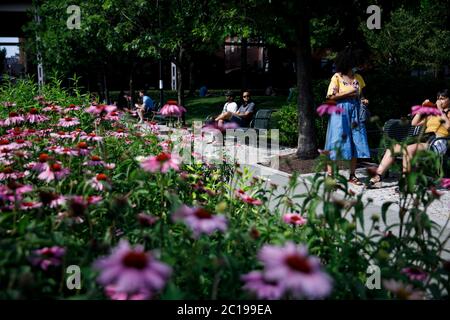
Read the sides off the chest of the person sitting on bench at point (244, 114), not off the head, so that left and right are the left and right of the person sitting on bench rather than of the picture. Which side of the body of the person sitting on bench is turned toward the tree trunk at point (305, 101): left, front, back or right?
left

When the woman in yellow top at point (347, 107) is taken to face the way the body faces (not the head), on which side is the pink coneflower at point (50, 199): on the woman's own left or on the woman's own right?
on the woman's own right

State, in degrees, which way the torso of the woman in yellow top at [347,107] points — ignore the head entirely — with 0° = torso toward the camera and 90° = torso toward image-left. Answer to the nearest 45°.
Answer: approximately 315°

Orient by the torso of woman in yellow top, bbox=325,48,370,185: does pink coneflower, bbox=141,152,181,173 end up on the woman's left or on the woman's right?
on the woman's right

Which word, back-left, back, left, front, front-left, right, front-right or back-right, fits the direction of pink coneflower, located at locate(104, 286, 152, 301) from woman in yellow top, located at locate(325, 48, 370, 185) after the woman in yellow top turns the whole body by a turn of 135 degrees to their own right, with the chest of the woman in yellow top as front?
left

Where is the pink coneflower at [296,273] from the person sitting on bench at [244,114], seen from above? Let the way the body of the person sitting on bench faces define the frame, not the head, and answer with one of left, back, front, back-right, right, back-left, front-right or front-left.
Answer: front-left

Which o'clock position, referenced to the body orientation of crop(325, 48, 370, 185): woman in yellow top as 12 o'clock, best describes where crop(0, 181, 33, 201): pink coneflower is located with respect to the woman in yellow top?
The pink coneflower is roughly at 2 o'clock from the woman in yellow top.

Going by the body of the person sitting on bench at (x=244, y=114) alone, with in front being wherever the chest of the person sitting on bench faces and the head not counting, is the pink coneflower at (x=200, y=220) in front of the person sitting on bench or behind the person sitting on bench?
in front

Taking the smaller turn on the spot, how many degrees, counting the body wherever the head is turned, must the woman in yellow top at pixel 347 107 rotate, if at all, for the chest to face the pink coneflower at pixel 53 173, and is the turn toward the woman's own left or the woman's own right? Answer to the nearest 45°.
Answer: approximately 45° to the woman's own right

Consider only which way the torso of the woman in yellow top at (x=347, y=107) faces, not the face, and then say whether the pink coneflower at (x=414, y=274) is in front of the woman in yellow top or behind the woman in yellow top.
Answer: in front

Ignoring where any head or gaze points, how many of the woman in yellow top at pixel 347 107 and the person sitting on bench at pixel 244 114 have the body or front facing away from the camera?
0

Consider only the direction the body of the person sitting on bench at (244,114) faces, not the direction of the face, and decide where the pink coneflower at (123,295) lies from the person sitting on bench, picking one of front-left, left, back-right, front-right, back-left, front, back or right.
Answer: front-left

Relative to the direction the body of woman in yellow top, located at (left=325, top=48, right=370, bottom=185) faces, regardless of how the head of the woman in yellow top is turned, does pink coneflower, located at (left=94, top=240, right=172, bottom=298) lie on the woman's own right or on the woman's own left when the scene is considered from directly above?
on the woman's own right

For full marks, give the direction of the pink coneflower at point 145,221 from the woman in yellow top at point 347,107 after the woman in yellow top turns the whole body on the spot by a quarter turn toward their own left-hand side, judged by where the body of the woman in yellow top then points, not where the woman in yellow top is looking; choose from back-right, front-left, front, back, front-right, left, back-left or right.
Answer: back-right
